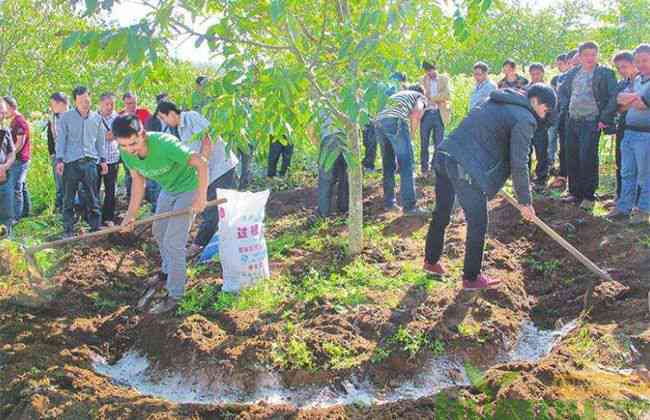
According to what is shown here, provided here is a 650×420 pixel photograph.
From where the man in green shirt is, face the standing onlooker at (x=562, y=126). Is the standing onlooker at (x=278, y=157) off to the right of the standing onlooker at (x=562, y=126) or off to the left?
left

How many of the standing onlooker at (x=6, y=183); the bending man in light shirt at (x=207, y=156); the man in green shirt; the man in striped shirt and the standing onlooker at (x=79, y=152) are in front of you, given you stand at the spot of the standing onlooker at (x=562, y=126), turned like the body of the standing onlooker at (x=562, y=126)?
5

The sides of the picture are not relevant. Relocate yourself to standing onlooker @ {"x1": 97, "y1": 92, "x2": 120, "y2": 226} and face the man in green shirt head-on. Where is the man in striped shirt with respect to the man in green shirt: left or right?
left

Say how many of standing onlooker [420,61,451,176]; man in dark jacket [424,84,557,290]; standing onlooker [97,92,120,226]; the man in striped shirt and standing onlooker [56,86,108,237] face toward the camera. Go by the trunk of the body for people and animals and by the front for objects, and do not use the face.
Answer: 3

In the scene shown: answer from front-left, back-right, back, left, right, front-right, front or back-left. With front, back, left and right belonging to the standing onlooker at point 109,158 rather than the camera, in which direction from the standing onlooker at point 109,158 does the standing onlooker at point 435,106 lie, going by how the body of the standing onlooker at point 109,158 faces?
left

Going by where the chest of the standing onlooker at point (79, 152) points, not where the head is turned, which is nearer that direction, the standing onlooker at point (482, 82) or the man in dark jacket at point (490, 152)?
the man in dark jacket

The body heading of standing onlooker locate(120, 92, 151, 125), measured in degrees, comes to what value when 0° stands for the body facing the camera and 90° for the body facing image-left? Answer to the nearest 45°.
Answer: approximately 0°

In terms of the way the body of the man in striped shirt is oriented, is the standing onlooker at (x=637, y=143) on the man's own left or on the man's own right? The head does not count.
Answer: on the man's own right

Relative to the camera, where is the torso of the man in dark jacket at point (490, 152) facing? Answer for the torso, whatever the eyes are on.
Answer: to the viewer's right

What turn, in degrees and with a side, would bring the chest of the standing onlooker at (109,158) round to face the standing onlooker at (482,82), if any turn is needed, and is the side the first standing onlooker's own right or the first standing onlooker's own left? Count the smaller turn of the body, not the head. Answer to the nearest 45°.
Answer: approximately 90° to the first standing onlooker's own left

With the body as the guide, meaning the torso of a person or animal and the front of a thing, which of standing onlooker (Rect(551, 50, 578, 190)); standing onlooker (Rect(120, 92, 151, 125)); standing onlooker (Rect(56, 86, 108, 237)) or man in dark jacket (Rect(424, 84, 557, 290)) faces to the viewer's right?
the man in dark jacket

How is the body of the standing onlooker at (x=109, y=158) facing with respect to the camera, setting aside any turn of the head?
toward the camera

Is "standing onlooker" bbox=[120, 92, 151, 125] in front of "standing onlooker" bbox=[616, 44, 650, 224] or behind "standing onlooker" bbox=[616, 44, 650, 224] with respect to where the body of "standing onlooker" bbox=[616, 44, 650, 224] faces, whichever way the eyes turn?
in front
